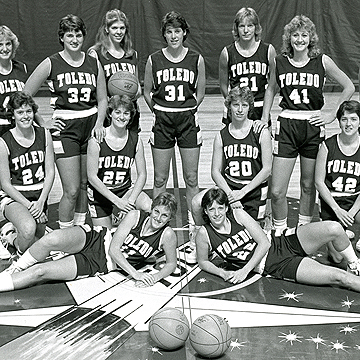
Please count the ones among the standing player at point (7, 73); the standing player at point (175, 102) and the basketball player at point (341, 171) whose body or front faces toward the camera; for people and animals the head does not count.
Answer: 3

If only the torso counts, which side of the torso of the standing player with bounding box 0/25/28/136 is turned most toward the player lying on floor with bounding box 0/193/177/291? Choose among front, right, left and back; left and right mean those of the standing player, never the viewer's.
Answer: front

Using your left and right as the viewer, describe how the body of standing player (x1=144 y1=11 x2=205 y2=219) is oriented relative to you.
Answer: facing the viewer

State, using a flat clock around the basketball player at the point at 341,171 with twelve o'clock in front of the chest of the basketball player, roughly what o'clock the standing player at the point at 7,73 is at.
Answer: The standing player is roughly at 3 o'clock from the basketball player.

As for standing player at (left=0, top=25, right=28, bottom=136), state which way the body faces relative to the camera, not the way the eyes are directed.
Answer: toward the camera

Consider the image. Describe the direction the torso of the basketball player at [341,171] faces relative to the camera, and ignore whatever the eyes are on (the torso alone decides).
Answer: toward the camera

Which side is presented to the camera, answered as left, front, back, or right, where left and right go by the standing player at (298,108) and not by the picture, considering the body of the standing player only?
front

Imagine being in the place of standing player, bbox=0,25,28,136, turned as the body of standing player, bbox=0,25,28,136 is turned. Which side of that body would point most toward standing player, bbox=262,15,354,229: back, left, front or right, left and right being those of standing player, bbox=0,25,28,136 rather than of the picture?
left

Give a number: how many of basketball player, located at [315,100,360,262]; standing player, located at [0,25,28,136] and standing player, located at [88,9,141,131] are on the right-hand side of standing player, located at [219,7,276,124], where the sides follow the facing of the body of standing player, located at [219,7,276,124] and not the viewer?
2
